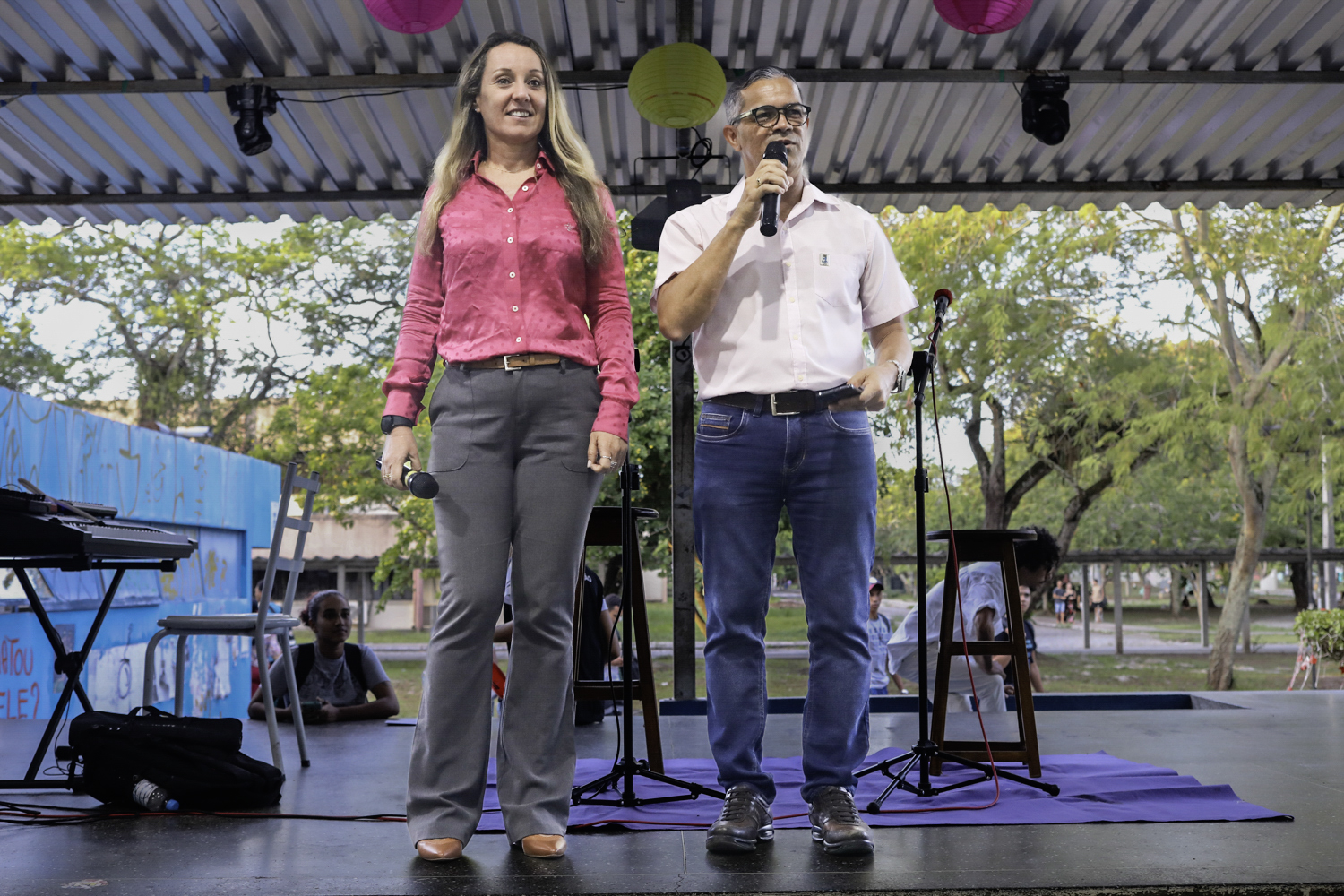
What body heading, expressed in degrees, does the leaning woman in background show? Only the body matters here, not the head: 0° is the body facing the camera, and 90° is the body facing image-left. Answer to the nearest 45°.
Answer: approximately 0°

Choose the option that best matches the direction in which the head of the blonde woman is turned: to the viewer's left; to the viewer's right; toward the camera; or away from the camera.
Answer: toward the camera

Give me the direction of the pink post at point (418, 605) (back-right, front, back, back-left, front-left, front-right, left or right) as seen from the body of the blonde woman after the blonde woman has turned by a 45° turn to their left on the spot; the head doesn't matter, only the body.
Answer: back-left

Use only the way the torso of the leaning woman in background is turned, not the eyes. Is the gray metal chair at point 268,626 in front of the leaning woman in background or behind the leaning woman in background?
in front

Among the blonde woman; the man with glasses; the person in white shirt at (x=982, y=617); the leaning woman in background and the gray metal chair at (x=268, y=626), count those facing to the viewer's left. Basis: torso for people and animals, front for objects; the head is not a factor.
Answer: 1

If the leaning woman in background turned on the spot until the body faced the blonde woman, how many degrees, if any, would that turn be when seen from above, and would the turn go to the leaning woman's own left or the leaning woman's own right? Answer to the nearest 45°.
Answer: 0° — they already face them

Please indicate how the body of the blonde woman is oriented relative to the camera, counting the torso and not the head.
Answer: toward the camera

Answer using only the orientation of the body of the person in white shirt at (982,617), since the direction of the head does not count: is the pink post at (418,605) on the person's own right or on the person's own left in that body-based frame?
on the person's own left

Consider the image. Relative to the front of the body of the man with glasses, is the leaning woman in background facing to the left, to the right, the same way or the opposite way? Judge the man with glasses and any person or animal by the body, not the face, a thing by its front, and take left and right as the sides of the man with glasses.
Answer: the same way

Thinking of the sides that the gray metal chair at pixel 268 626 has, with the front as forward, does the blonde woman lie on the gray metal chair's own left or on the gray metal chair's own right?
on the gray metal chair's own left

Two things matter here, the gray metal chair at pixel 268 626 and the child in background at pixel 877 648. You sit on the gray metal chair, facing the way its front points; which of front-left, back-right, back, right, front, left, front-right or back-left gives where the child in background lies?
back-right

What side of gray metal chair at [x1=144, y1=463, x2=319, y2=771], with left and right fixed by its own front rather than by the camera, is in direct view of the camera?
left

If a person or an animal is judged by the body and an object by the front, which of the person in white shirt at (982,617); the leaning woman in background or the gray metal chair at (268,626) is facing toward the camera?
the leaning woman in background

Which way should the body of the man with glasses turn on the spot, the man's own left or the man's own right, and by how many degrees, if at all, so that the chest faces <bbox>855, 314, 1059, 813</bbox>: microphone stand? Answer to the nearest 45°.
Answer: approximately 135° to the man's own left

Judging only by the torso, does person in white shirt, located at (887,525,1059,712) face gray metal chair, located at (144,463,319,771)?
no
